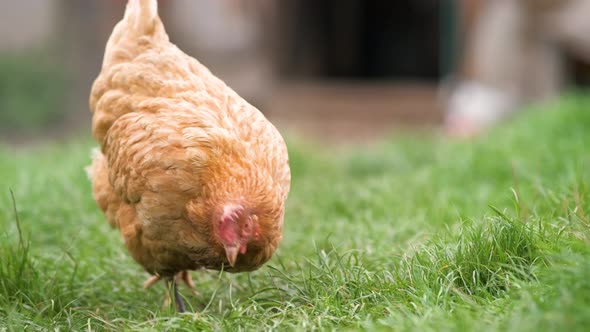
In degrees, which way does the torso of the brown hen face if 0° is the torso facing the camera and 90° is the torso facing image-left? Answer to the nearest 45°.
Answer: approximately 315°
